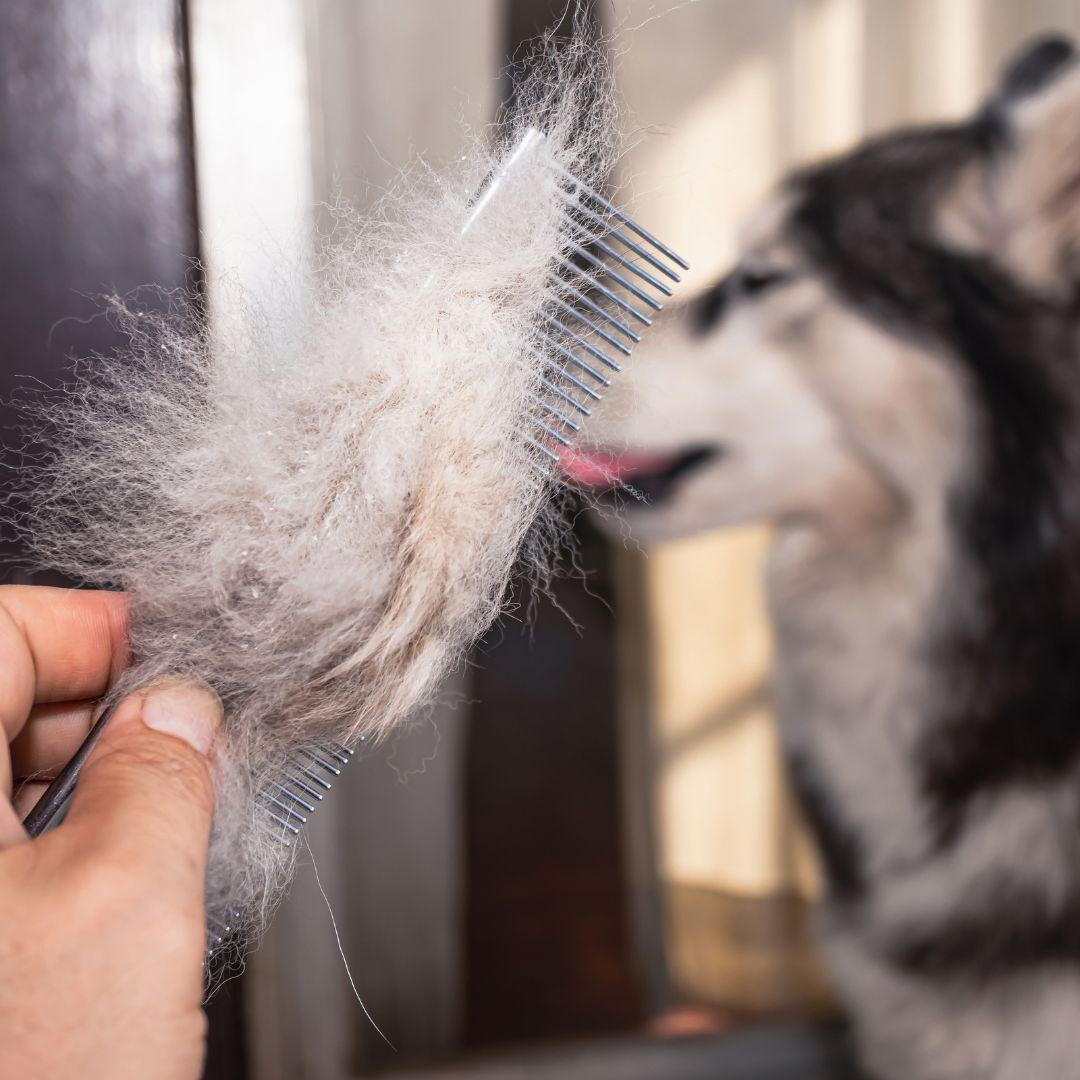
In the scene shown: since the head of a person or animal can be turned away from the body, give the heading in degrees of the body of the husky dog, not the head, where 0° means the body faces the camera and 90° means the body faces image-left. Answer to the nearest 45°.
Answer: approximately 90°
